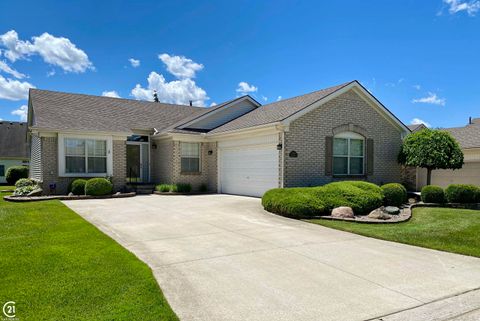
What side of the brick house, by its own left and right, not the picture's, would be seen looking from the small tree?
left

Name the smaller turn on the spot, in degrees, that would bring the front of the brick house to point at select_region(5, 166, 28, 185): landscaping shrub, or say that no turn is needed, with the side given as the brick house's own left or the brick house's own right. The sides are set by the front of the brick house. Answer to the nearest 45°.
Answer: approximately 135° to the brick house's own right

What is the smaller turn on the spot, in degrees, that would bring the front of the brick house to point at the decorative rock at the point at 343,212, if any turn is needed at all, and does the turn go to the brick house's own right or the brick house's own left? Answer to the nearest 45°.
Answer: approximately 45° to the brick house's own left

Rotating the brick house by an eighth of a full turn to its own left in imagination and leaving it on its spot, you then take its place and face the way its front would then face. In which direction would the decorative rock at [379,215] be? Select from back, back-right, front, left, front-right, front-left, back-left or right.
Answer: front

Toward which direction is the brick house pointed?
toward the camera

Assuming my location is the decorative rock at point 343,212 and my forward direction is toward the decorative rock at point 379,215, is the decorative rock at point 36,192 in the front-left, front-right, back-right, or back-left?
back-left

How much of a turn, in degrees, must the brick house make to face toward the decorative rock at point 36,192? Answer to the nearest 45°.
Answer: approximately 90° to its right

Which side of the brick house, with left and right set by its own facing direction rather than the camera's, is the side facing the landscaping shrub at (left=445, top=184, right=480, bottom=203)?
left

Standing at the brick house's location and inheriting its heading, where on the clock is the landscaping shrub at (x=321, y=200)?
The landscaping shrub is roughly at 11 o'clock from the brick house.

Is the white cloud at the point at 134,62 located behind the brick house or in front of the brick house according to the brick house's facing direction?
behind
